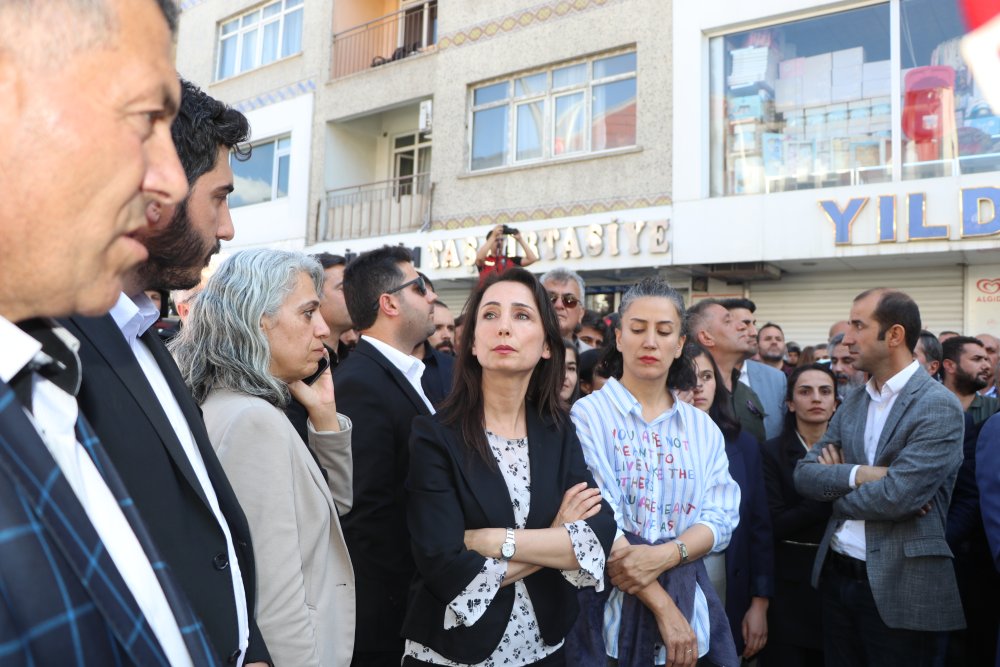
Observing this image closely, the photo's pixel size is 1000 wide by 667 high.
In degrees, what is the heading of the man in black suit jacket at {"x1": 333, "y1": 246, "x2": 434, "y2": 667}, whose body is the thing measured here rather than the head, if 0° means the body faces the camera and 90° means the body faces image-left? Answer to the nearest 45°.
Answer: approximately 270°

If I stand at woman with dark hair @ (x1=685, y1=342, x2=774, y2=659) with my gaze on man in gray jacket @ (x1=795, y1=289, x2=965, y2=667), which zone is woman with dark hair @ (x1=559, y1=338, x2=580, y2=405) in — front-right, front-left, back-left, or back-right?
back-left

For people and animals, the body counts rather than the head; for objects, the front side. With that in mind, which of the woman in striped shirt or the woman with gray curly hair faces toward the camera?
the woman in striped shirt

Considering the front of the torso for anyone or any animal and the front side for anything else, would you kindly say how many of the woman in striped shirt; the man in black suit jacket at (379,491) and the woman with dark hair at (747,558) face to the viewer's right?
1

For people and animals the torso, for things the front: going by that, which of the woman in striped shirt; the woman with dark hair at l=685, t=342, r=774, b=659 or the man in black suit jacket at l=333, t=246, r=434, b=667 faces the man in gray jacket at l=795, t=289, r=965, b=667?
the man in black suit jacket

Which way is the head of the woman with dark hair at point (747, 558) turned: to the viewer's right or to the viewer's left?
to the viewer's left

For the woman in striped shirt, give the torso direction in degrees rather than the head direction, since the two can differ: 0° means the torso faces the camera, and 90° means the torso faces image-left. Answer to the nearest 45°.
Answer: approximately 0°

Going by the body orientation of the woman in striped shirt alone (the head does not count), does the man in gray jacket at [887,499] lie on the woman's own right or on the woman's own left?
on the woman's own left

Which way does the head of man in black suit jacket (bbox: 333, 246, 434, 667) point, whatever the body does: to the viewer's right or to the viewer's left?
to the viewer's right

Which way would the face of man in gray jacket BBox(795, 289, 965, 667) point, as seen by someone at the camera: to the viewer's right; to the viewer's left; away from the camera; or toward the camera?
to the viewer's left

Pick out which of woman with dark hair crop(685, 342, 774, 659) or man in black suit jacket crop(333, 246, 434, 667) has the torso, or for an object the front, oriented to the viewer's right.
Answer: the man in black suit jacket

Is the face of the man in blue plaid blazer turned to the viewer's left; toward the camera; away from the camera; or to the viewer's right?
to the viewer's right

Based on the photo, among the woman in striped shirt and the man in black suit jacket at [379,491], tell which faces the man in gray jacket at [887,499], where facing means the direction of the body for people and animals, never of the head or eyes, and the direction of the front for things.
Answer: the man in black suit jacket

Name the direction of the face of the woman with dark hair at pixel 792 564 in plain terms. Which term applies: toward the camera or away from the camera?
toward the camera

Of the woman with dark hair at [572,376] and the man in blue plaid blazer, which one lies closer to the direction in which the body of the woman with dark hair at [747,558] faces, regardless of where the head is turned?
the man in blue plaid blazer

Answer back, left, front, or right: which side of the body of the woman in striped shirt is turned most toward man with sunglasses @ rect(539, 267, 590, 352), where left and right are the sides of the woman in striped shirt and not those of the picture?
back

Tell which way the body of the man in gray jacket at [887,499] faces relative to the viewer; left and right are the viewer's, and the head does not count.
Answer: facing the viewer and to the left of the viewer
